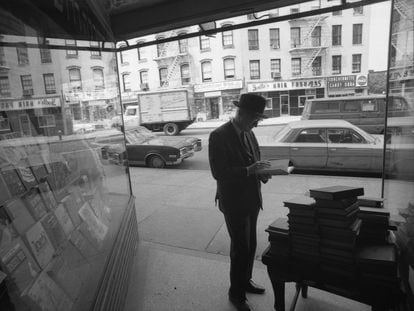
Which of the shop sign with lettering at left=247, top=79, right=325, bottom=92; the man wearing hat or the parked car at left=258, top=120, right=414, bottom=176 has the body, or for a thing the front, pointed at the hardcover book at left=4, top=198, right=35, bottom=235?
the shop sign with lettering

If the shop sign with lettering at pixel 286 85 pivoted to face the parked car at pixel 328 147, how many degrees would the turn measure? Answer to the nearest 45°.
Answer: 0° — it already faces it

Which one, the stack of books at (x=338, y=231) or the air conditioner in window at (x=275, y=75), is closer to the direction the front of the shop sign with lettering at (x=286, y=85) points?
the stack of books

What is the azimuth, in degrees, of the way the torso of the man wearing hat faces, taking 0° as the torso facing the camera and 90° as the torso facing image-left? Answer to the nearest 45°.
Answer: approximately 315°

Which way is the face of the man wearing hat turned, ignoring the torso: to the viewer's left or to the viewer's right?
to the viewer's right

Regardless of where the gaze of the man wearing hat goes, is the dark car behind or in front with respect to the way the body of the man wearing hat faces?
behind
